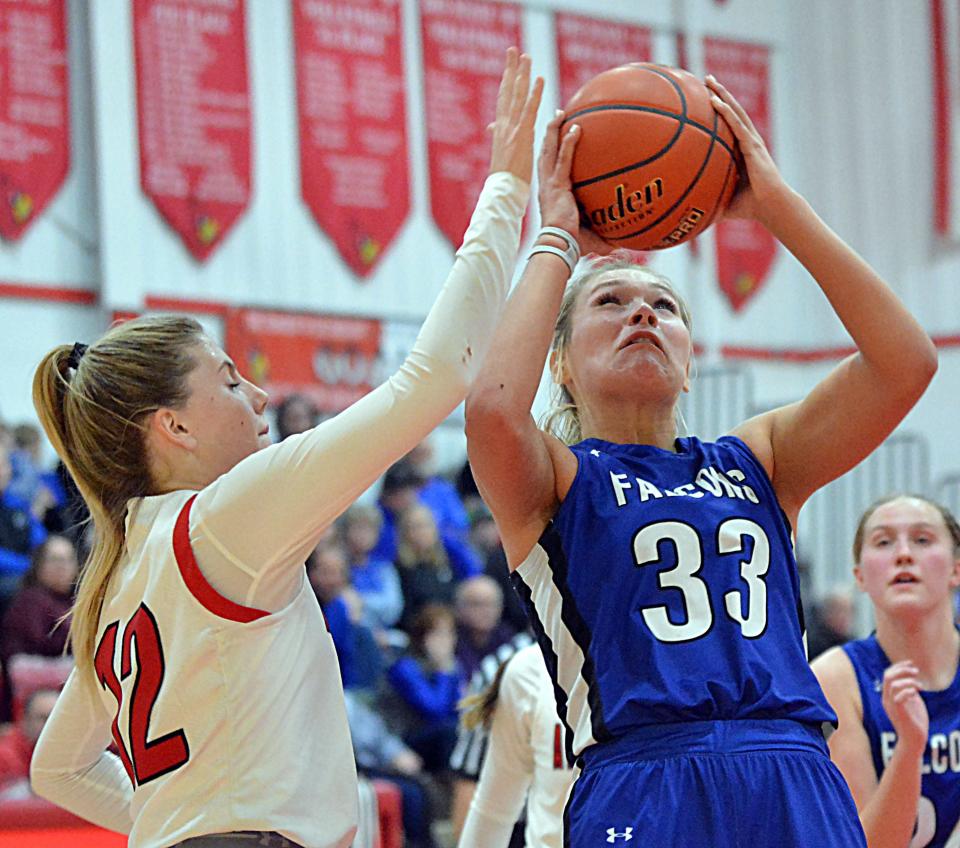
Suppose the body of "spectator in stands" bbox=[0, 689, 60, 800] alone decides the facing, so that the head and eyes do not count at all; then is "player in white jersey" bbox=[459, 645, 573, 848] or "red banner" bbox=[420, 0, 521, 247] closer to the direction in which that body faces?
the player in white jersey

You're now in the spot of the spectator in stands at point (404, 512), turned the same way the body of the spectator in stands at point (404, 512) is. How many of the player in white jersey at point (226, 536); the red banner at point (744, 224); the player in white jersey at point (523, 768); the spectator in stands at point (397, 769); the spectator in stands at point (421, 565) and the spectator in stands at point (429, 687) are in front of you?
5

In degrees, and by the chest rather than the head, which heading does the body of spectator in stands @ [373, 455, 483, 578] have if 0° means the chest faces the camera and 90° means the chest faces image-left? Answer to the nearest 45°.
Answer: approximately 0°

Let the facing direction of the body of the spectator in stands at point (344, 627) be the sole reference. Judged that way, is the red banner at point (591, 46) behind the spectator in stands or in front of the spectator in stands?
behind
